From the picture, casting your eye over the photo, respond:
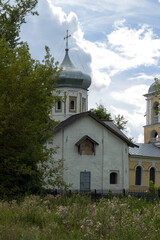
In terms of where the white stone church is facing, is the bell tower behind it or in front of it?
behind

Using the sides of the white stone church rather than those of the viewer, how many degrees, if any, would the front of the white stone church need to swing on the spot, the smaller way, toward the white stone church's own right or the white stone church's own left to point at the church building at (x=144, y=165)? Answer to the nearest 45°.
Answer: approximately 135° to the white stone church's own left

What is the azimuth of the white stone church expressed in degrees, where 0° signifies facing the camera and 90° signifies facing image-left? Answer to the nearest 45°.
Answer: approximately 0°

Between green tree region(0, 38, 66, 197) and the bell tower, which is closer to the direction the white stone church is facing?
the green tree

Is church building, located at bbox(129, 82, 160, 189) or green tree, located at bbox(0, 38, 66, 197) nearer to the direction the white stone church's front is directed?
the green tree

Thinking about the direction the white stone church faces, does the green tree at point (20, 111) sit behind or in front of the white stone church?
in front
